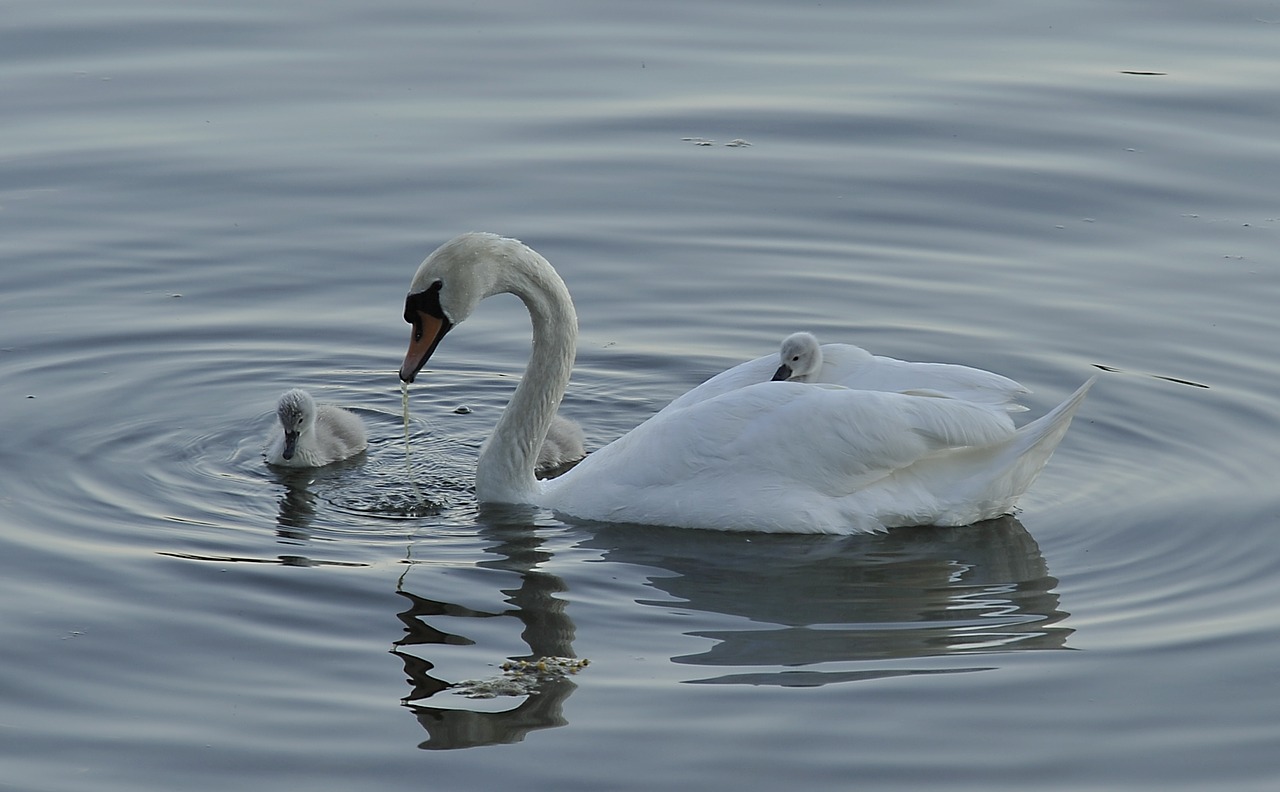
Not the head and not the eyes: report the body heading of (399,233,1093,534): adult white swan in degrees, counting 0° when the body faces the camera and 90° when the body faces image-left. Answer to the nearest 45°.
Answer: approximately 90°

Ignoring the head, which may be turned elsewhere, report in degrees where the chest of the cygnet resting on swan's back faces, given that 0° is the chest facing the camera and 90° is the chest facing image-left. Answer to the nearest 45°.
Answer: approximately 45°
